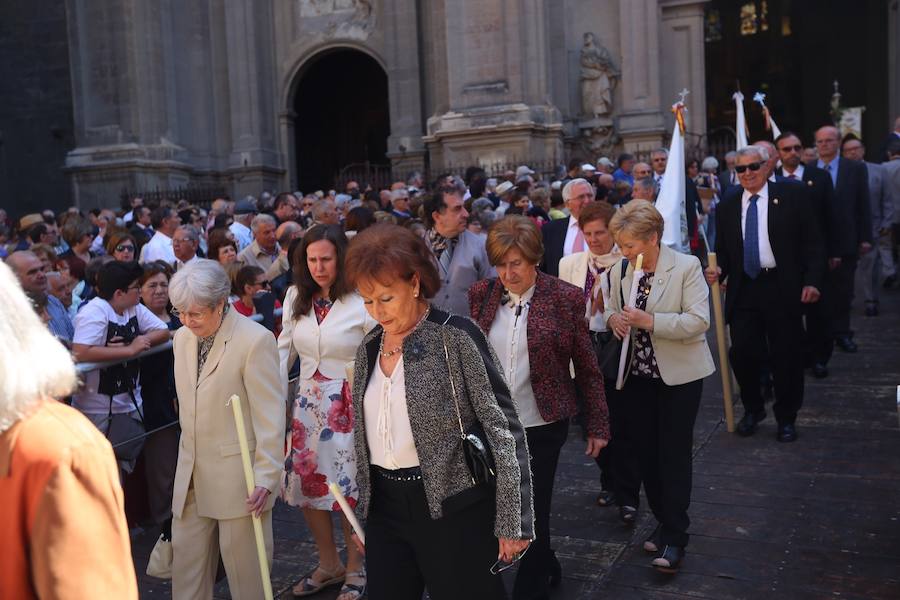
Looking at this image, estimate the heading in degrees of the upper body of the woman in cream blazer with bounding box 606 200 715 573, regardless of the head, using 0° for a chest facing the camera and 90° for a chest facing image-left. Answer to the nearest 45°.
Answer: approximately 45°

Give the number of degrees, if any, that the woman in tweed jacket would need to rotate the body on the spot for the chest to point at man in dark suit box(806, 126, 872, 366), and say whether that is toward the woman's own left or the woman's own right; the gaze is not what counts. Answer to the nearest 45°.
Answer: approximately 180°

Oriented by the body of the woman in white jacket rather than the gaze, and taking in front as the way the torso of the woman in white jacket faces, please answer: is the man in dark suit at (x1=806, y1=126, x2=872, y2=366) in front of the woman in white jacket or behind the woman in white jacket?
behind

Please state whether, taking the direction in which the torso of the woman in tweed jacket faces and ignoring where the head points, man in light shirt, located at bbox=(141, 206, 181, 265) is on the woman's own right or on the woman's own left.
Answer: on the woman's own right

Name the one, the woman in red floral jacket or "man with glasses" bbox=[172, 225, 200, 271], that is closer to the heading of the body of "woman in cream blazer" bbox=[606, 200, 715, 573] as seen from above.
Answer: the woman in red floral jacket

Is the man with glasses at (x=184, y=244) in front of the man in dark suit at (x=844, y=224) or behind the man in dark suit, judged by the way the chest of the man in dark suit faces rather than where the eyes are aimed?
in front

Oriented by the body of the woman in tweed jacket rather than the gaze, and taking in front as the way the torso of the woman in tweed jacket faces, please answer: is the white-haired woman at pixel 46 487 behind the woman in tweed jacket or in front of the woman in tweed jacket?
in front

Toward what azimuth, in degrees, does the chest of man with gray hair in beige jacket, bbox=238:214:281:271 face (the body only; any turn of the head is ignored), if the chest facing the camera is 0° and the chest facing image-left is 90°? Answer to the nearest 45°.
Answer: approximately 315°

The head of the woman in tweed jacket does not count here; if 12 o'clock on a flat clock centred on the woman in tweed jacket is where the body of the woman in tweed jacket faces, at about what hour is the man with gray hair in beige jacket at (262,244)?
The man with gray hair in beige jacket is roughly at 4 o'clock from the woman in tweed jacket.
